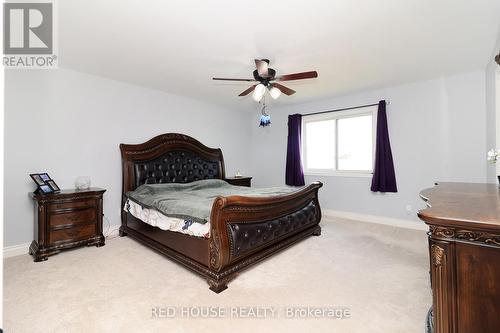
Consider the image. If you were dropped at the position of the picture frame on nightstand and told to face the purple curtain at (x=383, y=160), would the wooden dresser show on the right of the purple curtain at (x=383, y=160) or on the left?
right

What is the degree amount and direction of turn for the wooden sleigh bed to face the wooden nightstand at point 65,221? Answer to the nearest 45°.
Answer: approximately 135° to its right

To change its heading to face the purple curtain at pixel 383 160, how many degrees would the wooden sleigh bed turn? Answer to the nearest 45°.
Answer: approximately 45° to its left

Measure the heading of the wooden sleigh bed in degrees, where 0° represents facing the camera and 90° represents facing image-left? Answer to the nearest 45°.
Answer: approximately 315°

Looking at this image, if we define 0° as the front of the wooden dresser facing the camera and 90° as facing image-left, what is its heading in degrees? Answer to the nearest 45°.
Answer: approximately 90°

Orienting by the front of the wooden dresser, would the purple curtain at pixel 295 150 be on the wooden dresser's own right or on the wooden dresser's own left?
on the wooden dresser's own right

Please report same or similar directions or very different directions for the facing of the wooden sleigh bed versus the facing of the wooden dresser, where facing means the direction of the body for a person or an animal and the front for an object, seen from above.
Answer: very different directions

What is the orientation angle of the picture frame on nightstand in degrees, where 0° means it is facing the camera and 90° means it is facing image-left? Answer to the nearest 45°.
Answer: approximately 315°

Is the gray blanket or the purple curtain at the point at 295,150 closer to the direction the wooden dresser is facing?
the gray blanket

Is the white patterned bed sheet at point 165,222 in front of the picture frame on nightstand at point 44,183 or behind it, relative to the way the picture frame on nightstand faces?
in front

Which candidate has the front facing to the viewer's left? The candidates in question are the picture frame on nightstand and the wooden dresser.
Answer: the wooden dresser

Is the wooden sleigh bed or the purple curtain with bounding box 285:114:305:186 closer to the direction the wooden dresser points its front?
the wooden sleigh bed

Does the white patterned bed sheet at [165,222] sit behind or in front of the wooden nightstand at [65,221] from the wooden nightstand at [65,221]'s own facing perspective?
in front
